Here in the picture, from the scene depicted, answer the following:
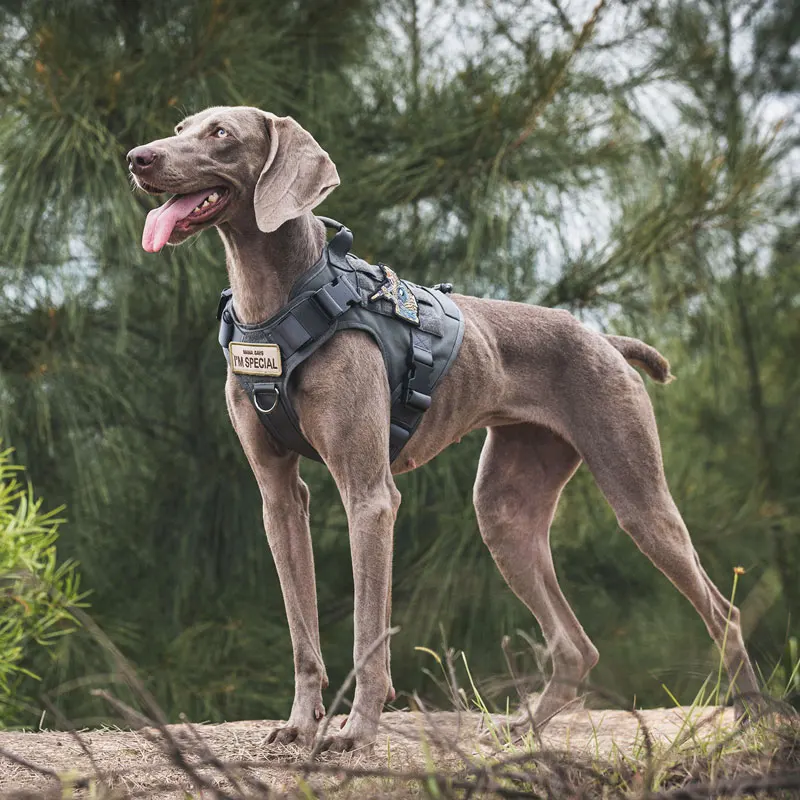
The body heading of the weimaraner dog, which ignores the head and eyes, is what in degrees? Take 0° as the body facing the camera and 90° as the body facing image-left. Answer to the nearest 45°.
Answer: approximately 45°
